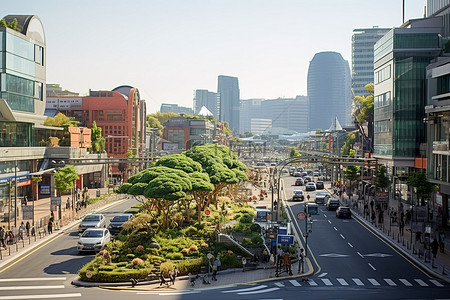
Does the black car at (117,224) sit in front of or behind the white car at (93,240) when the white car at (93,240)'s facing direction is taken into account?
behind

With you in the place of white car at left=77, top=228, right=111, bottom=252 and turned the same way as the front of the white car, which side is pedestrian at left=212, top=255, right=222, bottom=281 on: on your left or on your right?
on your left

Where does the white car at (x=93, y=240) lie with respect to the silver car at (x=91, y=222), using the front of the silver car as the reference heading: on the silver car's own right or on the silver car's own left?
on the silver car's own left

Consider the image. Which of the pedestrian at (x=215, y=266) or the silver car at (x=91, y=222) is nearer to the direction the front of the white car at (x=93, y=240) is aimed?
the pedestrian

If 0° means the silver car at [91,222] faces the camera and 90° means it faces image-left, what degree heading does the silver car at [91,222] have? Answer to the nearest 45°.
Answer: approximately 45°

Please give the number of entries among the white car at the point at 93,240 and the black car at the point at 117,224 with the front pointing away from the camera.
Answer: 0

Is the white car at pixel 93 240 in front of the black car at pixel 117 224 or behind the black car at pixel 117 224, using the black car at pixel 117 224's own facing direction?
in front

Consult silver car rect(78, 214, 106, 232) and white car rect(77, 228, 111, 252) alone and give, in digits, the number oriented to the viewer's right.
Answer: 0

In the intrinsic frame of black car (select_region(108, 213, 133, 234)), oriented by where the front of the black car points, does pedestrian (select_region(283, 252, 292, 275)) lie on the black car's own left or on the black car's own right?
on the black car's own left

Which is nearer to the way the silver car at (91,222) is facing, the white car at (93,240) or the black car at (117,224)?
the white car

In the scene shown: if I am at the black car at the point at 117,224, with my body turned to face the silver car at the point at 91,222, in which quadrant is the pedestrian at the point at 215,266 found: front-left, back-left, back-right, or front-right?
back-left

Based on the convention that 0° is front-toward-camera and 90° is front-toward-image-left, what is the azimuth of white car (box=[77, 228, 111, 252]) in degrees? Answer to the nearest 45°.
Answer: approximately 45°
